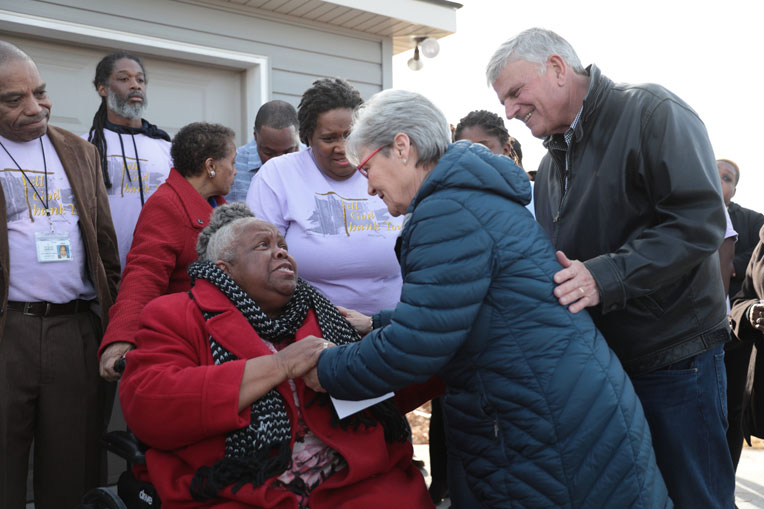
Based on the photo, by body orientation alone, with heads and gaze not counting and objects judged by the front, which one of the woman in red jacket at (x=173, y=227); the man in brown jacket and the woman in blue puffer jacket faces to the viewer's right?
the woman in red jacket

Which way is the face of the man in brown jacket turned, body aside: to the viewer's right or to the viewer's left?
to the viewer's right

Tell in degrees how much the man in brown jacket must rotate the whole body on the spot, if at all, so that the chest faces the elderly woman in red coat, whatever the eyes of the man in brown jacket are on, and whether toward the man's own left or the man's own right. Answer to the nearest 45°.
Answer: approximately 45° to the man's own left

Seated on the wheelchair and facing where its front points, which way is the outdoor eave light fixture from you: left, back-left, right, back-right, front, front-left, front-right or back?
left

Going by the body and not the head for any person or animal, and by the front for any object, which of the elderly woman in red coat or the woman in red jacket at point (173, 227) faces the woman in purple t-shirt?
the woman in red jacket

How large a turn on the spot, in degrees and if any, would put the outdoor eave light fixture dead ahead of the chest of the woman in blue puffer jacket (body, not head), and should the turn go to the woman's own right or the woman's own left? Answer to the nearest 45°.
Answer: approximately 90° to the woman's own right

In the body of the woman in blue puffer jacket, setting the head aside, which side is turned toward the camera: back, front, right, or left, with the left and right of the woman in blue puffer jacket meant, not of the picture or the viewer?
left

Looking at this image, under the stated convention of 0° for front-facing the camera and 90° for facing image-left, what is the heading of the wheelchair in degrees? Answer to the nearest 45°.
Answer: approximately 315°

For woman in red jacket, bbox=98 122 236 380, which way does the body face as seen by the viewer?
to the viewer's right
